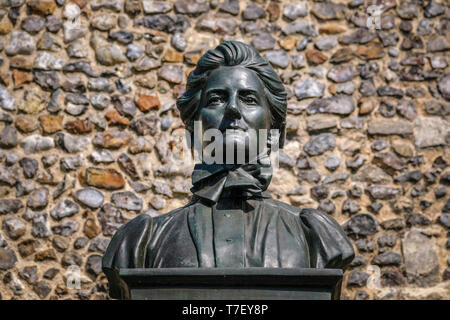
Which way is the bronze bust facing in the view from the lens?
facing the viewer
